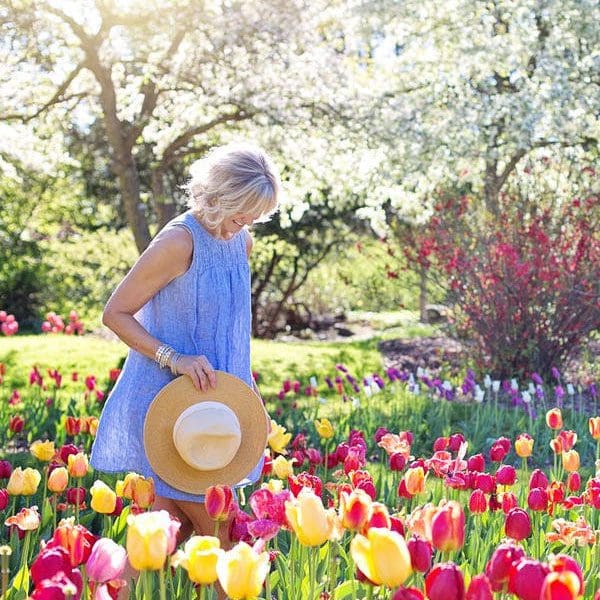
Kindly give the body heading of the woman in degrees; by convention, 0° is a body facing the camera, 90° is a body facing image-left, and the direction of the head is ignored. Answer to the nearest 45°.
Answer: approximately 315°

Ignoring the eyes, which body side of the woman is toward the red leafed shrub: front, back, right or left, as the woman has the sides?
left

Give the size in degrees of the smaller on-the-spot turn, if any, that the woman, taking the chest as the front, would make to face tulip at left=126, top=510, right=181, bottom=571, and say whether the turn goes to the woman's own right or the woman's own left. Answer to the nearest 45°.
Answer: approximately 45° to the woman's own right

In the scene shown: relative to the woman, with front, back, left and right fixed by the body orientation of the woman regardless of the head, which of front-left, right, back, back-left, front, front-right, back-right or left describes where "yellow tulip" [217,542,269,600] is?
front-right

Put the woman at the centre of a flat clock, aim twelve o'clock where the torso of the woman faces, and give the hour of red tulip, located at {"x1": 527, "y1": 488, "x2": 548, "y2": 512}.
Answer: The red tulip is roughly at 11 o'clock from the woman.

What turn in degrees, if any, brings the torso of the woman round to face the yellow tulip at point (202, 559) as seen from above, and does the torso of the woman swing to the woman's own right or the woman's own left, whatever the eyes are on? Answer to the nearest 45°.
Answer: approximately 45° to the woman's own right

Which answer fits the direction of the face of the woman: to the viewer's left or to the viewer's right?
to the viewer's right
